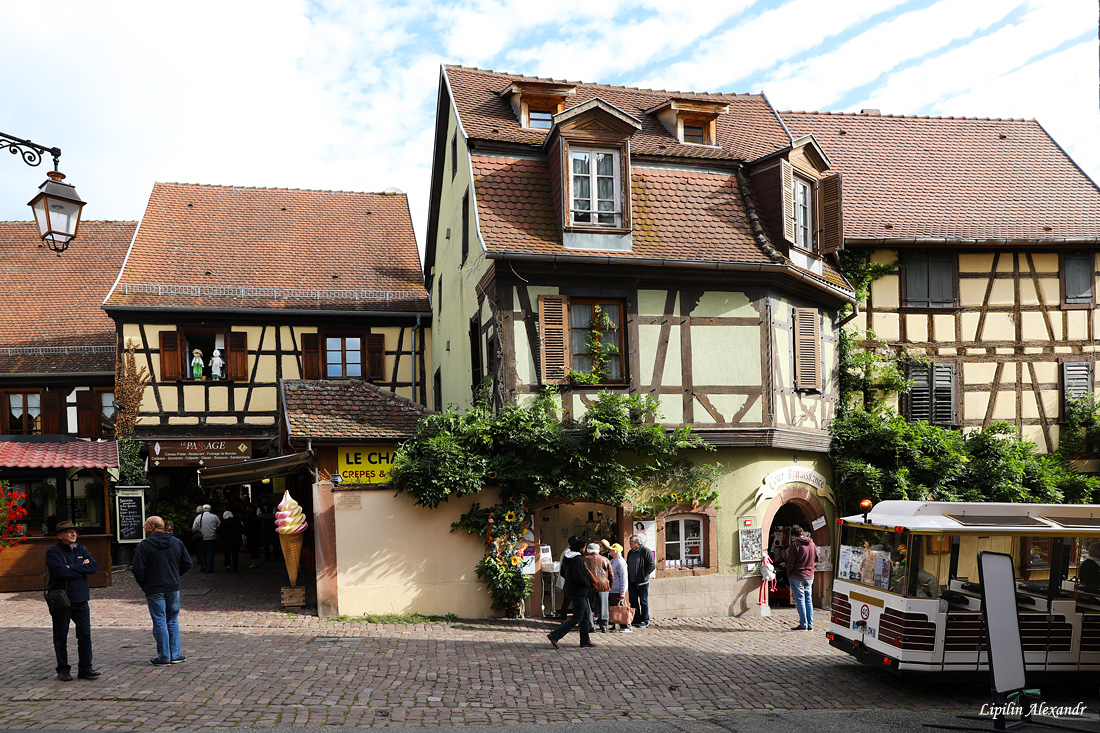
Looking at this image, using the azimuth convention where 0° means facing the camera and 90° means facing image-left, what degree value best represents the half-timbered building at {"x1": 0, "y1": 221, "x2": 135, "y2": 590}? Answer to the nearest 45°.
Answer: approximately 0°

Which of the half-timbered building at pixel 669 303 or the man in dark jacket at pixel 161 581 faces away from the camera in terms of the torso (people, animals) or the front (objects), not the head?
the man in dark jacket

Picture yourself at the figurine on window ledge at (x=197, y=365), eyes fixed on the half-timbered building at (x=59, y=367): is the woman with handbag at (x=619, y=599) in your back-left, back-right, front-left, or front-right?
back-left

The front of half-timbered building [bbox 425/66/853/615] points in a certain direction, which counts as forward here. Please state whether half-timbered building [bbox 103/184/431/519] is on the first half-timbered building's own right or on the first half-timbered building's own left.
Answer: on the first half-timbered building's own right

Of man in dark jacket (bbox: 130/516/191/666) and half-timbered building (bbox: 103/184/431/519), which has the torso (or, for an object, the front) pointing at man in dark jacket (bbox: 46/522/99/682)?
the half-timbered building

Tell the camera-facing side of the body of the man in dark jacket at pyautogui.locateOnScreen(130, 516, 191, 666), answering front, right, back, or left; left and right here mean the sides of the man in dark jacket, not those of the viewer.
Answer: back

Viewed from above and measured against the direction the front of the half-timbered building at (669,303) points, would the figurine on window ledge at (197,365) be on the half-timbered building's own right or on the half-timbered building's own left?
on the half-timbered building's own right
